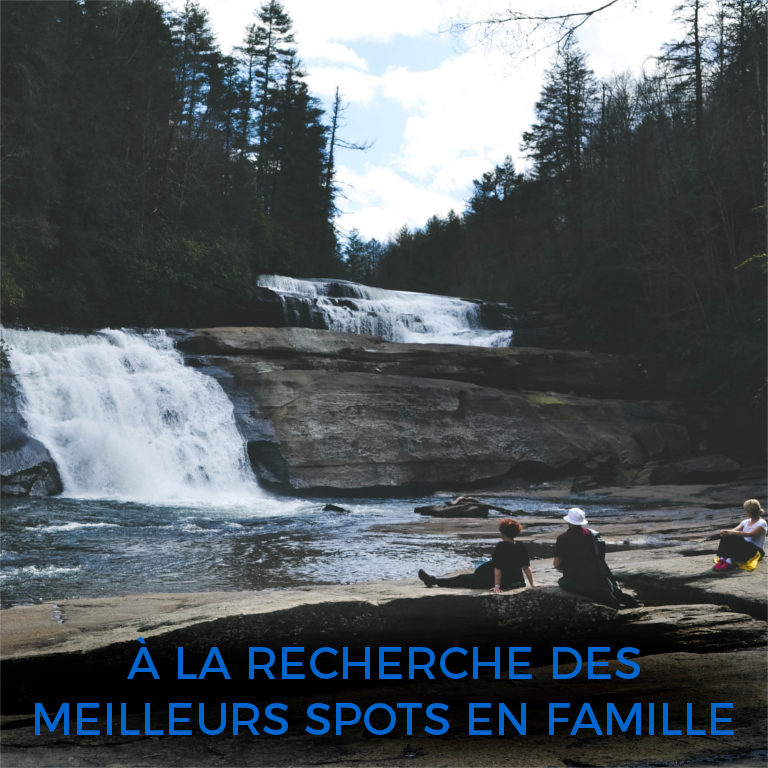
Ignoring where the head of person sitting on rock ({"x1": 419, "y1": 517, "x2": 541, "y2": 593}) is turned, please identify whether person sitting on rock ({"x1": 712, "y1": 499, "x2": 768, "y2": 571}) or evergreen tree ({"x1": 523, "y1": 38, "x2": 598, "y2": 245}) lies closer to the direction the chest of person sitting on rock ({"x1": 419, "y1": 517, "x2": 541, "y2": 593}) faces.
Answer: the evergreen tree

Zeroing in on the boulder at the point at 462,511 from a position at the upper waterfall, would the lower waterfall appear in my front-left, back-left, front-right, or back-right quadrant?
front-right

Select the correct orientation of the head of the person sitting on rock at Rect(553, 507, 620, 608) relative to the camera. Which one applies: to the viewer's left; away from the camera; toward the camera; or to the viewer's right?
away from the camera

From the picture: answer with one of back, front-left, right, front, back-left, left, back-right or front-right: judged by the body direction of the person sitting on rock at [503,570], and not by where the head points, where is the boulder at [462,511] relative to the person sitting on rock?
front-right

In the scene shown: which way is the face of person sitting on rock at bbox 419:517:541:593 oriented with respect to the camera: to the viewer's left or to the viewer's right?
to the viewer's left

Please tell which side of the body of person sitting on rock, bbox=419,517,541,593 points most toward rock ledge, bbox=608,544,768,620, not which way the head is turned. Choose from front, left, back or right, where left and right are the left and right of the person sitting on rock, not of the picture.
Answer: right

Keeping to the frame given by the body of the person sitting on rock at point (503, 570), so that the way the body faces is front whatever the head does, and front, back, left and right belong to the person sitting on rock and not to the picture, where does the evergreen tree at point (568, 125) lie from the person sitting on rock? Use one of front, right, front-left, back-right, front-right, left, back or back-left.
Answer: front-right

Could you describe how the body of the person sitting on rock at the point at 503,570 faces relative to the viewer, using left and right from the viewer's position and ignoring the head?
facing away from the viewer and to the left of the viewer

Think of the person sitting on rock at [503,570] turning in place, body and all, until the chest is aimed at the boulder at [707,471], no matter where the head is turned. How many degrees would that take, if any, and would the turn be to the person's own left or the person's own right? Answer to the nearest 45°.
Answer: approximately 45° to the person's own right
